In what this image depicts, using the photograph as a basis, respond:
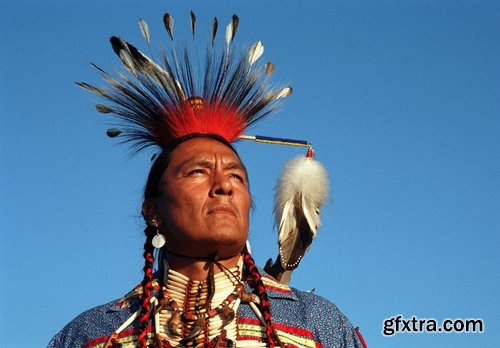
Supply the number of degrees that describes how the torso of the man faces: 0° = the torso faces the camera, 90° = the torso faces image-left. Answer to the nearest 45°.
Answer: approximately 0°
